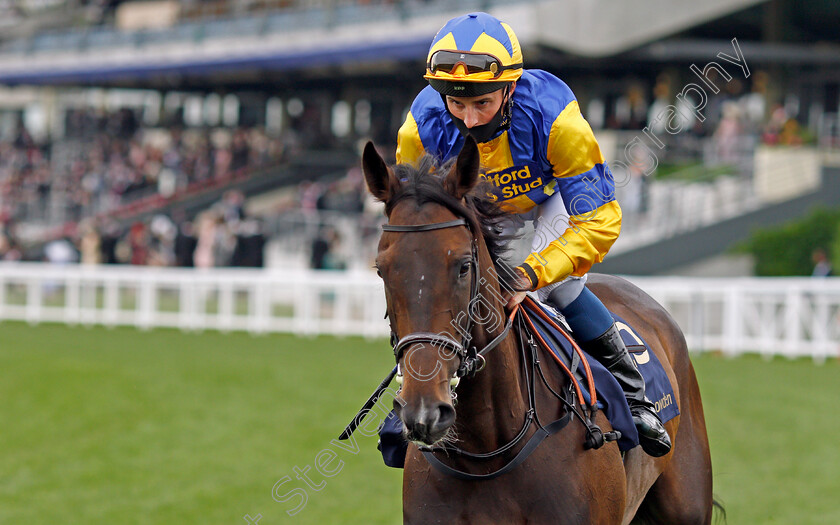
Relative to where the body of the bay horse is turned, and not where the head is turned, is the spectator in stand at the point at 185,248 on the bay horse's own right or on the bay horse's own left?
on the bay horse's own right

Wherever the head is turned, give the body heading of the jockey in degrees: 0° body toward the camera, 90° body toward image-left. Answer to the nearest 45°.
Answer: approximately 45°

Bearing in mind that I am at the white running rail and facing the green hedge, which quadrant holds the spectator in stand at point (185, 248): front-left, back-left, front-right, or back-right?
front-left

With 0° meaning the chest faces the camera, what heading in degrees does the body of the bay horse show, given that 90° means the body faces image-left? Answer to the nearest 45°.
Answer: approximately 45°

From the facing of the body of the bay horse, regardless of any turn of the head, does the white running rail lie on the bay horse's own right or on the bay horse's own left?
on the bay horse's own right
